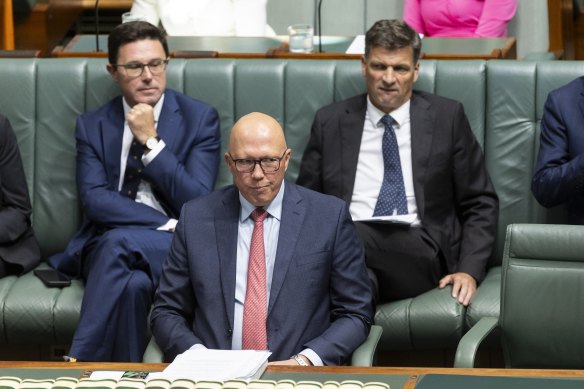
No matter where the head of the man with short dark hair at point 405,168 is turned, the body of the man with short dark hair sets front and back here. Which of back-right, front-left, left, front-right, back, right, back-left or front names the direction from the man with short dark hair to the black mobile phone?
right

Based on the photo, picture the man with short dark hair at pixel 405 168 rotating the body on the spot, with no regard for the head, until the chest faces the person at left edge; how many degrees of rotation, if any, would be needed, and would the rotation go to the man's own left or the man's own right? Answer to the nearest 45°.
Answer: approximately 90° to the man's own right

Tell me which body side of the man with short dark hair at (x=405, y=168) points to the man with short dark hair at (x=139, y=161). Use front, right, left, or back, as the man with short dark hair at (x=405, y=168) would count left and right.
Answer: right

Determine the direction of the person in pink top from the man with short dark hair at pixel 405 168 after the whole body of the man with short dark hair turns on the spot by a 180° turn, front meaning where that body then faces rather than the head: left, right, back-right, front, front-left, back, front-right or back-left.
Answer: front

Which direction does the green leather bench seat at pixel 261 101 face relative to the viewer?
toward the camera

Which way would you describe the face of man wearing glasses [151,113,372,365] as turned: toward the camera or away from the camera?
toward the camera

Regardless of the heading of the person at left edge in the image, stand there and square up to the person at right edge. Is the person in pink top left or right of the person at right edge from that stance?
left

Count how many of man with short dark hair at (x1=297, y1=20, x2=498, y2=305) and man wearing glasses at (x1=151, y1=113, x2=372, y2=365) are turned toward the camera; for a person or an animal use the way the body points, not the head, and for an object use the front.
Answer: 2

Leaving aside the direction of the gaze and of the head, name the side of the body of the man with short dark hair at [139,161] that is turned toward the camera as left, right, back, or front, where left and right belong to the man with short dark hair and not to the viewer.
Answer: front

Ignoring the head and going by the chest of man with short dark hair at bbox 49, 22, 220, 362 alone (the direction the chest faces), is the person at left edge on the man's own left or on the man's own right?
on the man's own right

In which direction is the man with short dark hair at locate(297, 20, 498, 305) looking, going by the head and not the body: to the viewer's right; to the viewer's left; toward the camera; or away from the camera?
toward the camera

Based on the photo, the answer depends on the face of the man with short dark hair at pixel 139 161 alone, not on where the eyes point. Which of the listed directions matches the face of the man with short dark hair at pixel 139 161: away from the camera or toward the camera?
toward the camera

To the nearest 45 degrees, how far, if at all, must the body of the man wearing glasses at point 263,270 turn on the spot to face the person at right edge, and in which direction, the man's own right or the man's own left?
approximately 135° to the man's own left

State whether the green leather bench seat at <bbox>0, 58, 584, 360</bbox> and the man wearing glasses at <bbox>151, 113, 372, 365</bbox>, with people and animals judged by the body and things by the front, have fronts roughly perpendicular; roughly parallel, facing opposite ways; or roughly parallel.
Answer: roughly parallel

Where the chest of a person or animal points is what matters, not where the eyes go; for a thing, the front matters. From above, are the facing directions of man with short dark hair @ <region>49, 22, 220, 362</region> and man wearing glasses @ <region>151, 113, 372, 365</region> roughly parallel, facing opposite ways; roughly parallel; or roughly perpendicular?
roughly parallel

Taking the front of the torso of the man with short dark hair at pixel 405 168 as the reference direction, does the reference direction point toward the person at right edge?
no

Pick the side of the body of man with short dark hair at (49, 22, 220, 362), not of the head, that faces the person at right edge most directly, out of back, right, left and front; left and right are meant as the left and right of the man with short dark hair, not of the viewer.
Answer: left

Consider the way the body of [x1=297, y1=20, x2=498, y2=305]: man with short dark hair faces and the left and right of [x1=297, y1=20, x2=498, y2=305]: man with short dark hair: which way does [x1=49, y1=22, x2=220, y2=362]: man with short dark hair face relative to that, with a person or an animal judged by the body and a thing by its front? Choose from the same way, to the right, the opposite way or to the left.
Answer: the same way

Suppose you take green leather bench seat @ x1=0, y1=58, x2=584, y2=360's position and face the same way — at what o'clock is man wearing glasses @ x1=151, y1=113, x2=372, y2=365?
The man wearing glasses is roughly at 12 o'clock from the green leather bench seat.
